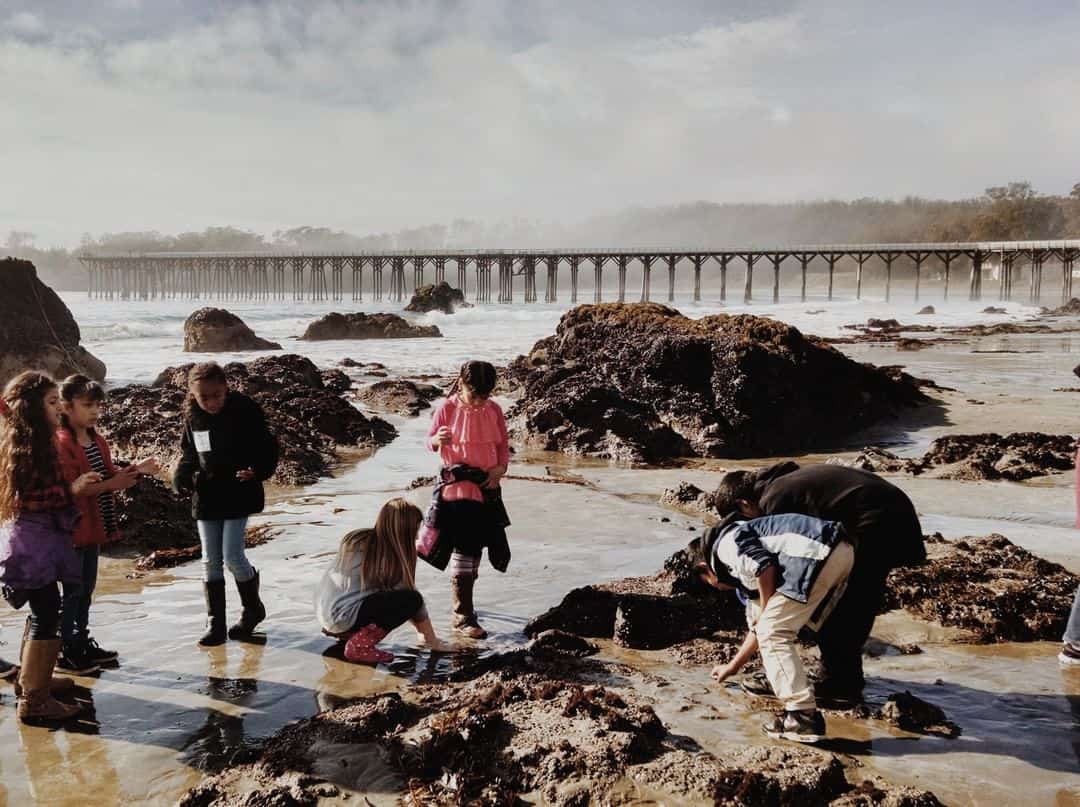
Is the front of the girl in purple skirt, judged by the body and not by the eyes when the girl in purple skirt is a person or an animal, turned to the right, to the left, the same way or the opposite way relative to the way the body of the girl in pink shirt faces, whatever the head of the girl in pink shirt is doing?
to the left

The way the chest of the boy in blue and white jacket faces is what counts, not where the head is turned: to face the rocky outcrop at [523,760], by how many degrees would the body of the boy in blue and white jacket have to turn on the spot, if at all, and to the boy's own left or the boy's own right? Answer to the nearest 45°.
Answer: approximately 45° to the boy's own left

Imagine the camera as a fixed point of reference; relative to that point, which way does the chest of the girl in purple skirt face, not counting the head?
to the viewer's right

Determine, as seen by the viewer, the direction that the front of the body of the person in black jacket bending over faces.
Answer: to the viewer's left

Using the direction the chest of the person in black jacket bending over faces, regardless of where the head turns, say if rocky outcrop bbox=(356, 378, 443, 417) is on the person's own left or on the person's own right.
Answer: on the person's own right

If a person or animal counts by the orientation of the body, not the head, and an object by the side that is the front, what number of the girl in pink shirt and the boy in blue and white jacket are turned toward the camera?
1

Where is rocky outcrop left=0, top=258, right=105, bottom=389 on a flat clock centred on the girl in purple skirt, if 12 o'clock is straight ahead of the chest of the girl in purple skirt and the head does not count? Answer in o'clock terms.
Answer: The rocky outcrop is roughly at 9 o'clock from the girl in purple skirt.

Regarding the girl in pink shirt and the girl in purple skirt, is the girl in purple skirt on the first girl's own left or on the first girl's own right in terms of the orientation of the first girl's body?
on the first girl's own right

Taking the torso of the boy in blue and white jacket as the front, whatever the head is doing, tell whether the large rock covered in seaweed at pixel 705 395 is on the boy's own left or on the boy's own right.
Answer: on the boy's own right

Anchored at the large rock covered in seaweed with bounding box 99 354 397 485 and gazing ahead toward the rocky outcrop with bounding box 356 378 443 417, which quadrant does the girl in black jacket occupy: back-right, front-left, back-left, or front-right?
back-right

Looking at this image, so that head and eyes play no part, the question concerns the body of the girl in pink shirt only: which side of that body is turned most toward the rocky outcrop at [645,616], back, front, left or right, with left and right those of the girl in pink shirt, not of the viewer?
left
